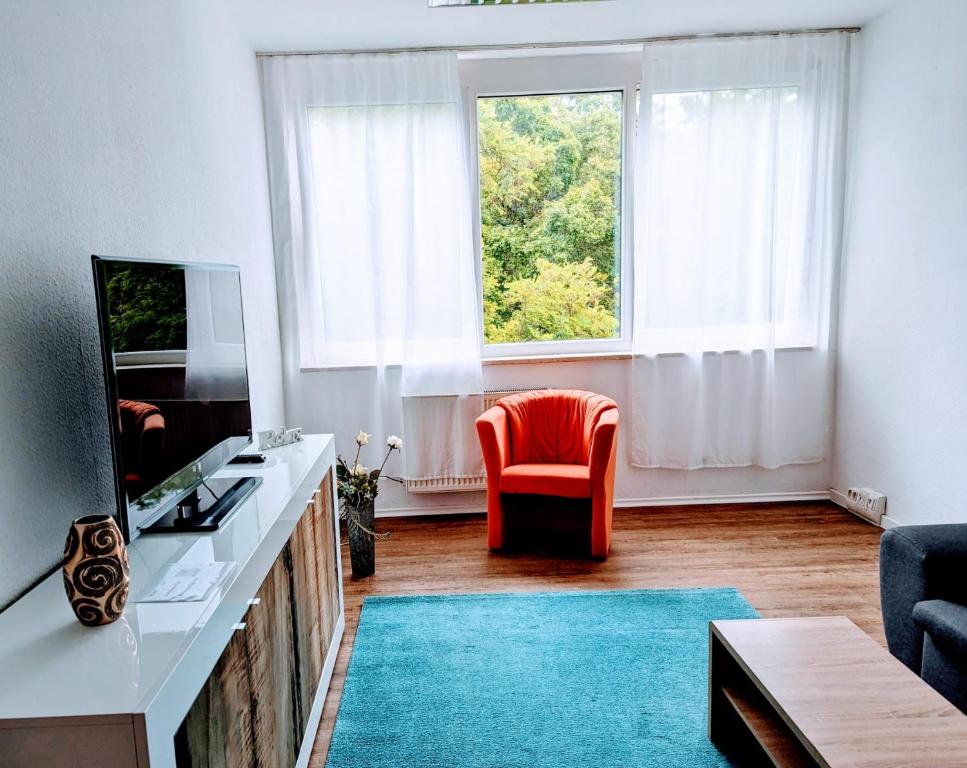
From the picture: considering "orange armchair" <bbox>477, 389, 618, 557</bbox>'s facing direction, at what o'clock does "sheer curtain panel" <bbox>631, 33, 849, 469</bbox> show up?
The sheer curtain panel is roughly at 8 o'clock from the orange armchair.

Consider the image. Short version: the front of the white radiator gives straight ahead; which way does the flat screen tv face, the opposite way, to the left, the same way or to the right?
to the left

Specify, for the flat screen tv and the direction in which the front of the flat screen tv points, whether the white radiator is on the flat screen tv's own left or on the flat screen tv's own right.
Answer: on the flat screen tv's own left

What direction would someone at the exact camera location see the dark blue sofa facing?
facing the viewer and to the left of the viewer

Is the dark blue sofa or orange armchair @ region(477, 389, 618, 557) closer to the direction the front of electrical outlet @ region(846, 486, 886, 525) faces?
the orange armchair

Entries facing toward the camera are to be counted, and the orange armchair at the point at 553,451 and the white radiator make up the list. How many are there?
2

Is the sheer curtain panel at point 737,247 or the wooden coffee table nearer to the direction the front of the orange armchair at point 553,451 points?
the wooden coffee table

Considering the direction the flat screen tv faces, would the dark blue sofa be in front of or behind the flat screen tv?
in front

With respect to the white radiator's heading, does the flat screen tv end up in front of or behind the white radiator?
in front

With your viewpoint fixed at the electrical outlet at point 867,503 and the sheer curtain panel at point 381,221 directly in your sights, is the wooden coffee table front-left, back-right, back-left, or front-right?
front-left

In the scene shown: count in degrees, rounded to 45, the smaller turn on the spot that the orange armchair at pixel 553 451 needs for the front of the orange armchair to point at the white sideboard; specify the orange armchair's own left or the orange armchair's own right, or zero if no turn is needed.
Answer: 0° — it already faces it

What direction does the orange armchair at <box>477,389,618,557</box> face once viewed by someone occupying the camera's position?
facing the viewer

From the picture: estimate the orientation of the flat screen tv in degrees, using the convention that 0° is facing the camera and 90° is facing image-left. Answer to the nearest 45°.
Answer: approximately 315°

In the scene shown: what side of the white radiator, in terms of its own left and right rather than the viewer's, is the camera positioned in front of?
front
